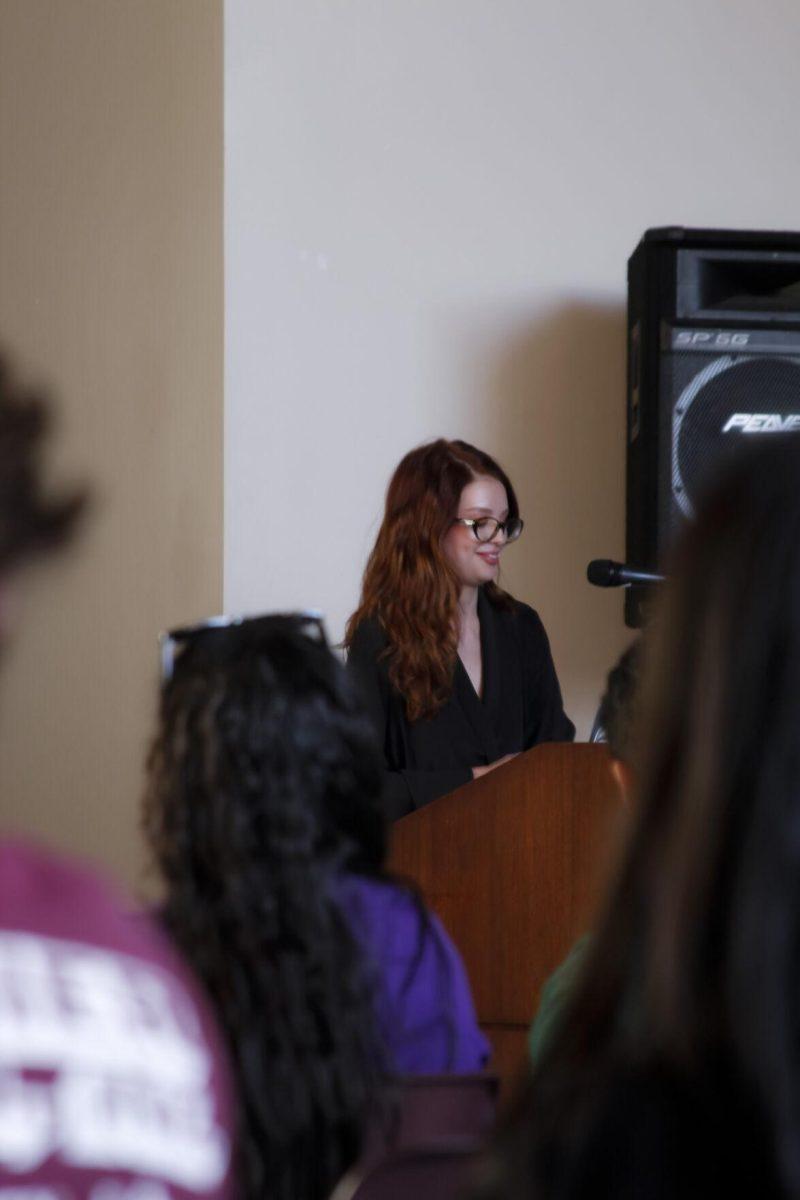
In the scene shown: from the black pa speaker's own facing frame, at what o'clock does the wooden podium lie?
The wooden podium is roughly at 2 o'clock from the black pa speaker.

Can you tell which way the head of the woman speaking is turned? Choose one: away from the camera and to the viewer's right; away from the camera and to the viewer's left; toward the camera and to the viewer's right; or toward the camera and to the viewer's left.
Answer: toward the camera and to the viewer's right

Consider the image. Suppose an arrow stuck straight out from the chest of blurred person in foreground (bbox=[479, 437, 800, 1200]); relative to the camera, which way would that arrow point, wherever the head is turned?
away from the camera

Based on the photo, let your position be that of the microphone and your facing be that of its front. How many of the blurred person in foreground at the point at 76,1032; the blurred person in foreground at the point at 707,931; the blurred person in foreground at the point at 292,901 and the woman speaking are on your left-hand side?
3

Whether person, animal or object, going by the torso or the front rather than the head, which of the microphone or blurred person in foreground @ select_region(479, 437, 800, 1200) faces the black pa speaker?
the blurred person in foreground

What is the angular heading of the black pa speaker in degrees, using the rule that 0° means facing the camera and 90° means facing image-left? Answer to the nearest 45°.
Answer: approximately 315°

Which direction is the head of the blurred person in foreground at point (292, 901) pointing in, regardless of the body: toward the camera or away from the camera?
away from the camera

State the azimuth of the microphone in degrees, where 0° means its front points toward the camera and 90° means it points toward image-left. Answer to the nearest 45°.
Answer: approximately 90°

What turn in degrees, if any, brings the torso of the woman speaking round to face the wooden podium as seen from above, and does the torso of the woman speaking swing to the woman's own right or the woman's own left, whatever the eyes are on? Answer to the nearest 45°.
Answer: approximately 45° to the woman's own right

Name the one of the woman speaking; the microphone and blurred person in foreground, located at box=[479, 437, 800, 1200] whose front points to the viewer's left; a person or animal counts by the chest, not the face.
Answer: the microphone

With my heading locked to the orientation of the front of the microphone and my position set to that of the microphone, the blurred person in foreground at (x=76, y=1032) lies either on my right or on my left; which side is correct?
on my left
